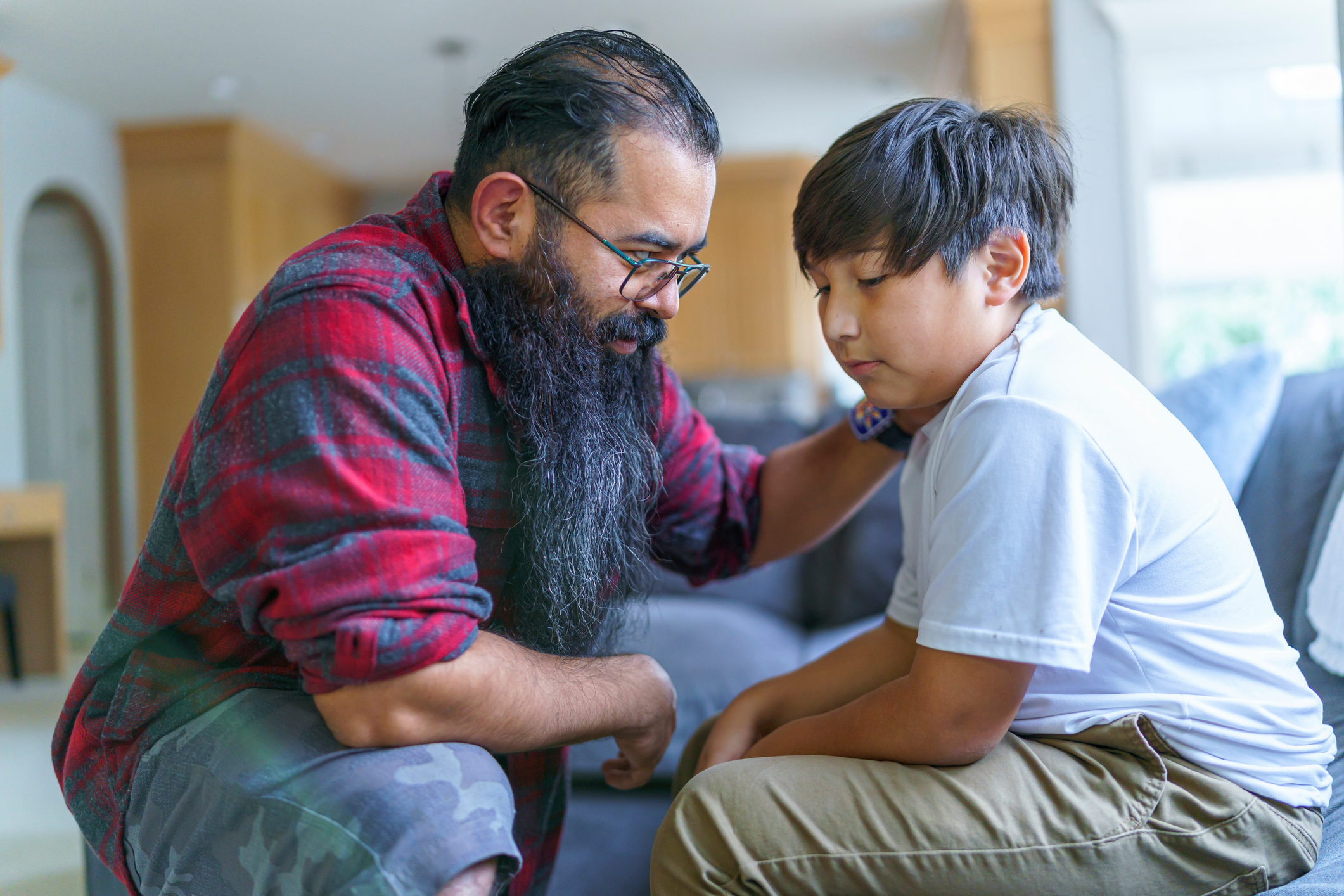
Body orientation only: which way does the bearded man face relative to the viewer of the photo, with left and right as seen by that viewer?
facing the viewer and to the right of the viewer

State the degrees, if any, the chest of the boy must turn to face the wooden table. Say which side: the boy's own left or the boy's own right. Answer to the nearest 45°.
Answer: approximately 45° to the boy's own right

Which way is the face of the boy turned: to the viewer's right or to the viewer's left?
to the viewer's left

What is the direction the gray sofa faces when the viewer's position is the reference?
facing the viewer and to the left of the viewer

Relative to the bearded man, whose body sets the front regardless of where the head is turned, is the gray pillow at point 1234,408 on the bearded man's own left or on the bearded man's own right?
on the bearded man's own left

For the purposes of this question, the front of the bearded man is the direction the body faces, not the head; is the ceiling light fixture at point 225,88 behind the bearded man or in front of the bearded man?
behind

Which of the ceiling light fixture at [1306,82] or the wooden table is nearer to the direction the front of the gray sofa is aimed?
the wooden table

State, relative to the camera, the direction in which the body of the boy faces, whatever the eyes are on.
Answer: to the viewer's left

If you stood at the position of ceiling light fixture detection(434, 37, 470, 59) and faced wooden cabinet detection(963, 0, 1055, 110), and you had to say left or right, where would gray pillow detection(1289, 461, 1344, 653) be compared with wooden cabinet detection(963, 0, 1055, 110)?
right

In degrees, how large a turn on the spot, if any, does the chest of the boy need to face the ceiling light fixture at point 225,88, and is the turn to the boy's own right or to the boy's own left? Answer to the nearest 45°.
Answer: approximately 45° to the boy's own right

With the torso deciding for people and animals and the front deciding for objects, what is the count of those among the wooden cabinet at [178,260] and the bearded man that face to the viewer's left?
0

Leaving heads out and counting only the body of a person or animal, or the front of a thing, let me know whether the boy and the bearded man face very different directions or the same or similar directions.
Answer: very different directions

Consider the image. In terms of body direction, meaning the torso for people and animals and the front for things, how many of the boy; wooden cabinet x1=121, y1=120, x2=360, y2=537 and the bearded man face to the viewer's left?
1
